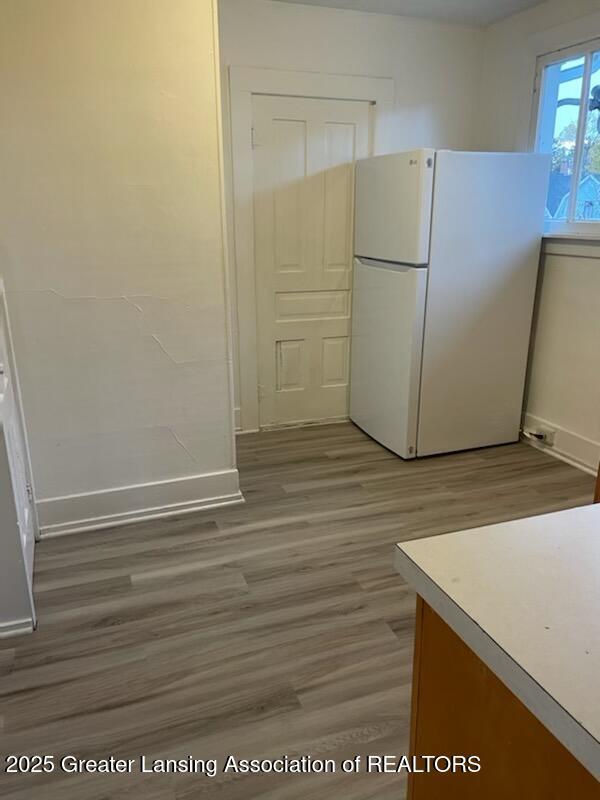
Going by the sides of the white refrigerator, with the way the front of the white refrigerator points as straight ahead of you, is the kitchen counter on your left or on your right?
on your left

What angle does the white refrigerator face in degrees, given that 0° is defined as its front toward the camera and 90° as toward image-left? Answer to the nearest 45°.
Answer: approximately 45°

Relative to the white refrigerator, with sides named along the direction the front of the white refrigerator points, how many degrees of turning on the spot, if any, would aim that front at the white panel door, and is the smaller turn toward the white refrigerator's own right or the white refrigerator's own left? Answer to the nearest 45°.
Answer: approximately 45° to the white refrigerator's own right
